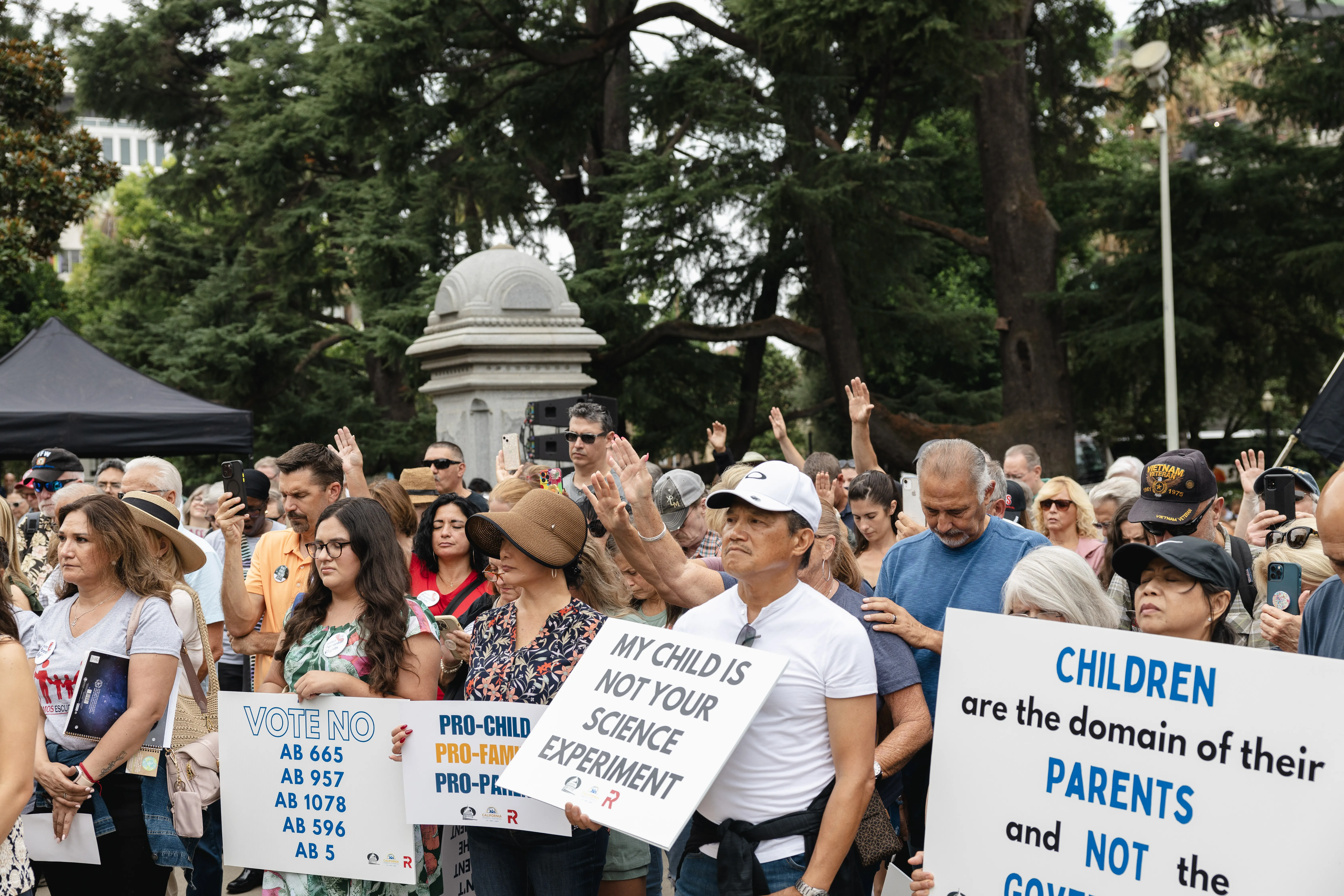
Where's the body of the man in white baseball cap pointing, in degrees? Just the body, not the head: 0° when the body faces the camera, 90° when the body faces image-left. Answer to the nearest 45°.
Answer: approximately 45°

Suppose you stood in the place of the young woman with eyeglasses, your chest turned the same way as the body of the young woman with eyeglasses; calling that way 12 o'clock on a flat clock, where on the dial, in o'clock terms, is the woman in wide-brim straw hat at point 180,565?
The woman in wide-brim straw hat is roughly at 3 o'clock from the young woman with eyeglasses.

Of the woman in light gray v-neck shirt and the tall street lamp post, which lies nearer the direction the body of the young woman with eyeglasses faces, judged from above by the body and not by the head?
the woman in light gray v-neck shirt

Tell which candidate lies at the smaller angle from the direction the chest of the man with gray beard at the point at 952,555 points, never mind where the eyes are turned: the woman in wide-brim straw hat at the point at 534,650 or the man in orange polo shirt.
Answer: the woman in wide-brim straw hat

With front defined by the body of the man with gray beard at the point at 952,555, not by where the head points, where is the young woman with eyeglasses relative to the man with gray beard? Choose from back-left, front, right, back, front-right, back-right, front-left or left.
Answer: front-right
